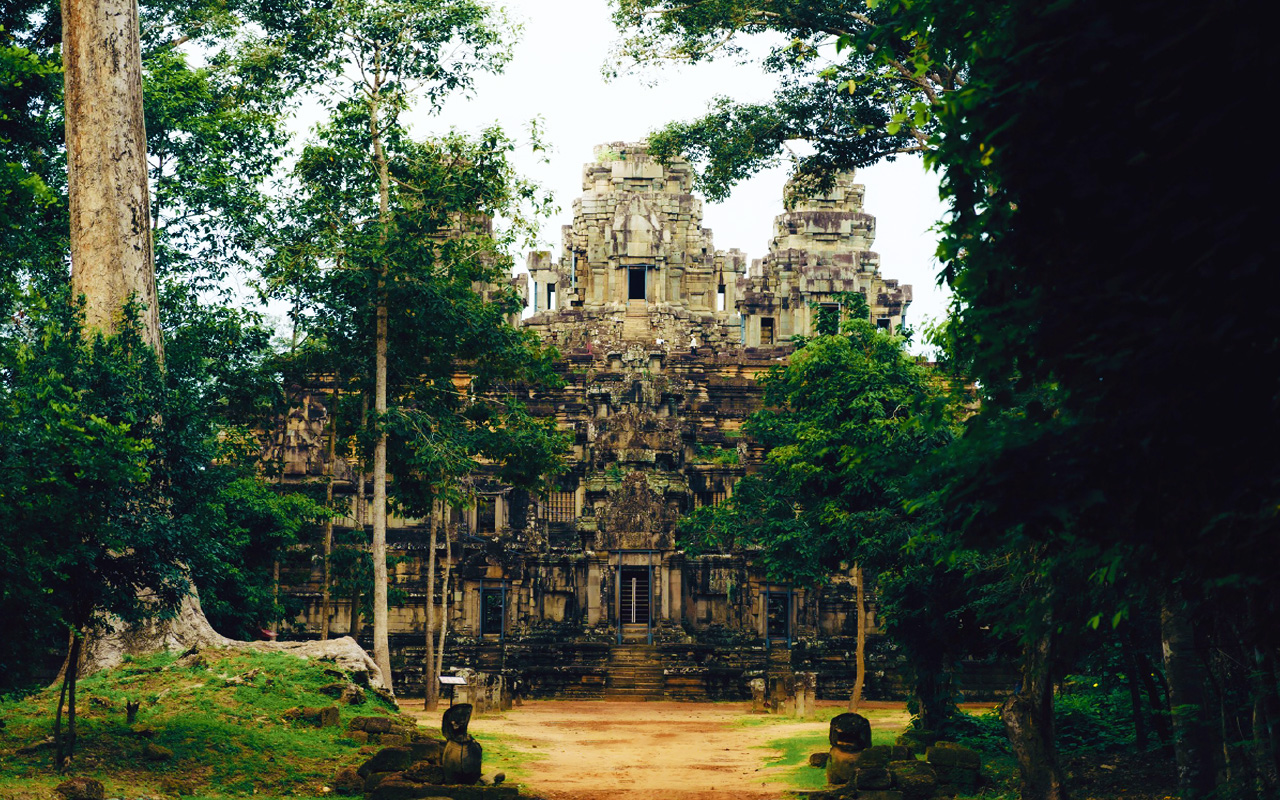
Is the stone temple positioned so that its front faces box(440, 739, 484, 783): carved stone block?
yes

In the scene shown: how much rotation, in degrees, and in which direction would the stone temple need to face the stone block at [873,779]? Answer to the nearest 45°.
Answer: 0° — it already faces it

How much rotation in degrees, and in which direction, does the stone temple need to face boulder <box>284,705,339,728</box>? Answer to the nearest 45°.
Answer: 0° — it already faces it

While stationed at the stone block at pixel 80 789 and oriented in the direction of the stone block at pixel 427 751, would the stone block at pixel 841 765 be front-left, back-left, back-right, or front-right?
front-right

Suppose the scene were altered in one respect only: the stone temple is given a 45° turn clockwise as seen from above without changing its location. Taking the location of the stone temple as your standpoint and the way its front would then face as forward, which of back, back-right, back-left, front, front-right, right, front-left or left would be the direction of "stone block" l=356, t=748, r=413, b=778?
front-left

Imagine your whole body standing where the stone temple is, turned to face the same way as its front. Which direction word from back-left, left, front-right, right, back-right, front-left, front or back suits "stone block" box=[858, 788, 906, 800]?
front

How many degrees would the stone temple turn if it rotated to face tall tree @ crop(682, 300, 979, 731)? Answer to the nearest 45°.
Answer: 0° — it already faces it

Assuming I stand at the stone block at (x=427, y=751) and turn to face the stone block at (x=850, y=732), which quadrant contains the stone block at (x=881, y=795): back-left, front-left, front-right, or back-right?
front-right

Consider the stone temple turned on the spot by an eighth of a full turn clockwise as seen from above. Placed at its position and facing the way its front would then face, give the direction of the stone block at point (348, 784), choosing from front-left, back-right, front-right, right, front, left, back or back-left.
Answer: front-left

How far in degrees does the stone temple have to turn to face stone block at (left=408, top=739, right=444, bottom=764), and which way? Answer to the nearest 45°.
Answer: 0° — it already faces it

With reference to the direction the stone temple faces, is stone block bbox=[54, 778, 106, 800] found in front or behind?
in front

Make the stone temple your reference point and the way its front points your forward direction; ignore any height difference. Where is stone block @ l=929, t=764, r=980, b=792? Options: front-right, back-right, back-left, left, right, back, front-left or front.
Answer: front

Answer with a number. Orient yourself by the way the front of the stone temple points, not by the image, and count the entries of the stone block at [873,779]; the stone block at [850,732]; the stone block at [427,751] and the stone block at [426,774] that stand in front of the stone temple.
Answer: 4

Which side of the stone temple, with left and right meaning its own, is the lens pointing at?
front

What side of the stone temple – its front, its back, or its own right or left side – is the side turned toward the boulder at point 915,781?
front

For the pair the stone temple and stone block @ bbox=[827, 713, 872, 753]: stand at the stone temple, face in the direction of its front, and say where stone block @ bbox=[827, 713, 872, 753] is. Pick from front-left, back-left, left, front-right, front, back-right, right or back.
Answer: front

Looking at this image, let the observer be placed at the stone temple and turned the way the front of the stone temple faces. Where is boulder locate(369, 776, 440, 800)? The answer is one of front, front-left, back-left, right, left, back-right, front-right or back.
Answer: front
